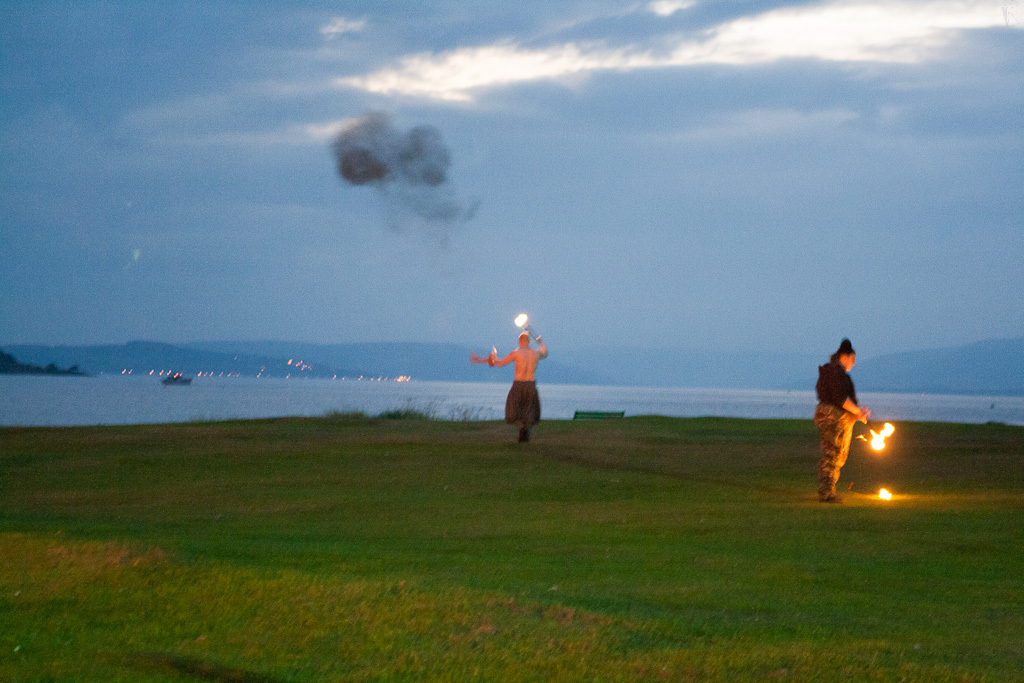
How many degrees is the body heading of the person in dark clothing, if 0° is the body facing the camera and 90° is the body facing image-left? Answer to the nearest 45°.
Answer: approximately 270°

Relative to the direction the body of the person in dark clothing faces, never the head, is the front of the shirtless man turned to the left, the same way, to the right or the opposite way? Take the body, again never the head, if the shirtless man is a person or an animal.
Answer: to the left

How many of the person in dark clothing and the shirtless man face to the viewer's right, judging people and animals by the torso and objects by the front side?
1
